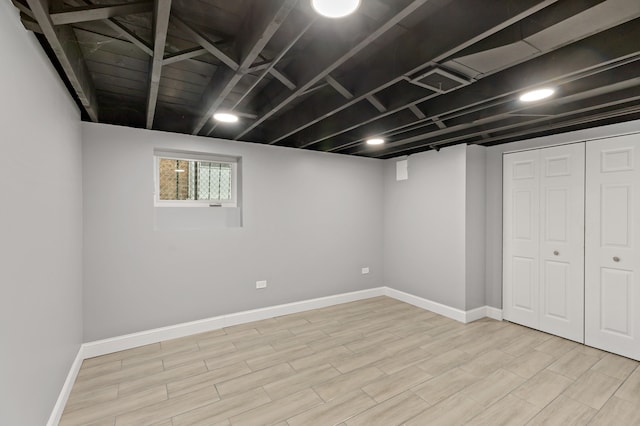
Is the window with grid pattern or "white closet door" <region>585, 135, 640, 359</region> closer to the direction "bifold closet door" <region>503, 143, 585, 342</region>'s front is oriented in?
the window with grid pattern

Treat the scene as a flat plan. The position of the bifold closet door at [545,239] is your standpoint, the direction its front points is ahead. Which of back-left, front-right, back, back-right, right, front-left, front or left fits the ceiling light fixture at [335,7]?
front-left

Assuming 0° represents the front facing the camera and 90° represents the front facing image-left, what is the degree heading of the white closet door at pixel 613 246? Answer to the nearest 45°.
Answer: approximately 45°

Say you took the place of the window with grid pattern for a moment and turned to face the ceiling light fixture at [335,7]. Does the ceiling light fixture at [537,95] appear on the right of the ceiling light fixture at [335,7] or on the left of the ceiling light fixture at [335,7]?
left

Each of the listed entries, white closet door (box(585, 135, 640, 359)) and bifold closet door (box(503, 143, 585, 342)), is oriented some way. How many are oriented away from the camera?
0

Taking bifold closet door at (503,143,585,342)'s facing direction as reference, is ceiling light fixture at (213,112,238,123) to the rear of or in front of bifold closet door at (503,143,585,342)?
in front

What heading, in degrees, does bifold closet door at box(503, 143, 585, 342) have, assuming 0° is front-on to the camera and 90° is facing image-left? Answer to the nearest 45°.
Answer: approximately 45°

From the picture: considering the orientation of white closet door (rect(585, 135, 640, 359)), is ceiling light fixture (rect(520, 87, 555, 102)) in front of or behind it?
in front

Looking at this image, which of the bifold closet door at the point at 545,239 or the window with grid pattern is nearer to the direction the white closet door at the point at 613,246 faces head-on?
the window with grid pattern

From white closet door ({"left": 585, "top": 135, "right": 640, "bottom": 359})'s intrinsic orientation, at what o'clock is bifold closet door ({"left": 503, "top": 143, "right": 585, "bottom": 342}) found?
The bifold closet door is roughly at 2 o'clock from the white closet door.

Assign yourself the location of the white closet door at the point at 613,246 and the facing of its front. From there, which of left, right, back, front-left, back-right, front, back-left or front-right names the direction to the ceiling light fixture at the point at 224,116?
front

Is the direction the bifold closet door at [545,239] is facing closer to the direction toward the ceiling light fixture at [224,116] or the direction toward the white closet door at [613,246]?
the ceiling light fixture

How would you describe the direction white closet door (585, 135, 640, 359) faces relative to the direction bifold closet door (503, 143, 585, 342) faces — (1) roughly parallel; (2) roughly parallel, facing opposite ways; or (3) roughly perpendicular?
roughly parallel

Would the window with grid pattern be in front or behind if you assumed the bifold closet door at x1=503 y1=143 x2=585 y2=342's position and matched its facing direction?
in front
